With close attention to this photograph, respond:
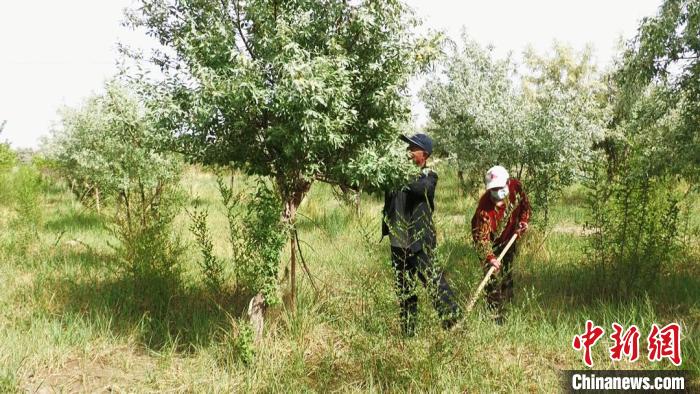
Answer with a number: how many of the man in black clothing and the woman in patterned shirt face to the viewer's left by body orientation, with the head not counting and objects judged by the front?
1

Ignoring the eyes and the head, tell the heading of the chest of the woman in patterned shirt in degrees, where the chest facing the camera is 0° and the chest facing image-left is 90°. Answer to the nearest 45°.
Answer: approximately 0°

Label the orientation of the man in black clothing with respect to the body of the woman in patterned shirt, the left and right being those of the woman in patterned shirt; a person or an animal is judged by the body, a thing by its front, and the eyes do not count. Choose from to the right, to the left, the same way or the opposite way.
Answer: to the right

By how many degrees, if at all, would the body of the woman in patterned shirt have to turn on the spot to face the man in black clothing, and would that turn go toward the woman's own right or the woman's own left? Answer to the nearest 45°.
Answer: approximately 45° to the woman's own right

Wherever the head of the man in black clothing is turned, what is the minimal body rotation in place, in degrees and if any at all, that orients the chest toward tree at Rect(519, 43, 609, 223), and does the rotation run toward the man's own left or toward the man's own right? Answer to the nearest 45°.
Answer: approximately 135° to the man's own right

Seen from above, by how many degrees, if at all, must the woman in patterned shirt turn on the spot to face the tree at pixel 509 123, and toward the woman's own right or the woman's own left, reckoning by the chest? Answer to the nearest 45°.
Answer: approximately 180°

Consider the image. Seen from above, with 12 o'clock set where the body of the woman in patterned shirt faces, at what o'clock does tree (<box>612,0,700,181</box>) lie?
The tree is roughly at 8 o'clock from the woman in patterned shirt.

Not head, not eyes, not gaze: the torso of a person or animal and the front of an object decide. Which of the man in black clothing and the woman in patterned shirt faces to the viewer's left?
the man in black clothing

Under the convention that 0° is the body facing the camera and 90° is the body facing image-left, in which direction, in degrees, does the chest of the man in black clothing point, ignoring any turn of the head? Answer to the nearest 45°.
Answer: approximately 90°
